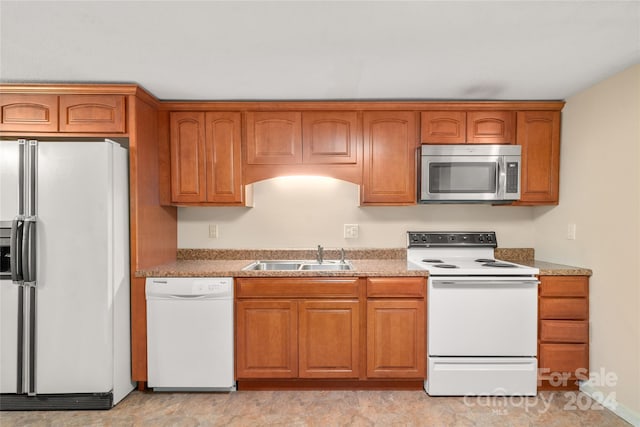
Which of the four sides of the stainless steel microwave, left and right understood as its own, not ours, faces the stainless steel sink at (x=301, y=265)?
right

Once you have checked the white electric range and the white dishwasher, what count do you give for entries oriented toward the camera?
2

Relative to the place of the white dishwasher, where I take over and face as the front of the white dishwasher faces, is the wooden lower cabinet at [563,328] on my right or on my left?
on my left

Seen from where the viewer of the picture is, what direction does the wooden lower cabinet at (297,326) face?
facing the viewer

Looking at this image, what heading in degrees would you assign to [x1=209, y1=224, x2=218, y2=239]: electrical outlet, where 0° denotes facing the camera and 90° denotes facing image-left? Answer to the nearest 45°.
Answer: approximately 0°

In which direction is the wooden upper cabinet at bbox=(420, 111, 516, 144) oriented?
toward the camera

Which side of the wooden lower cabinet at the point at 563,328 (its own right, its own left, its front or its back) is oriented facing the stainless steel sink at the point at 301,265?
right

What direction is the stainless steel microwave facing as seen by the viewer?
toward the camera

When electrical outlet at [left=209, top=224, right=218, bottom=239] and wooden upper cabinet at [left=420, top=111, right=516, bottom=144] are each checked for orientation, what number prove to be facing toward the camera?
2

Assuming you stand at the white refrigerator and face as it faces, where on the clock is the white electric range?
The white electric range is roughly at 10 o'clock from the white refrigerator.

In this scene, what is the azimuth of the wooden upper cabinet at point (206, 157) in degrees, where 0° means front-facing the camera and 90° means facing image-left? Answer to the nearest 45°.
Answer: approximately 0°

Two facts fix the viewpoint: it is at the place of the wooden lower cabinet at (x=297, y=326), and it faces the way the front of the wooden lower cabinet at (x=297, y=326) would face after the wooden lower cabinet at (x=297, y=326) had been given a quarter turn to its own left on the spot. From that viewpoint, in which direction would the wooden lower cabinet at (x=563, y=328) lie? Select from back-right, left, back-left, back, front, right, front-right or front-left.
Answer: front

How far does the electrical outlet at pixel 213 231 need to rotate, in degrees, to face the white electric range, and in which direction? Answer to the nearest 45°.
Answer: approximately 45° to its left
